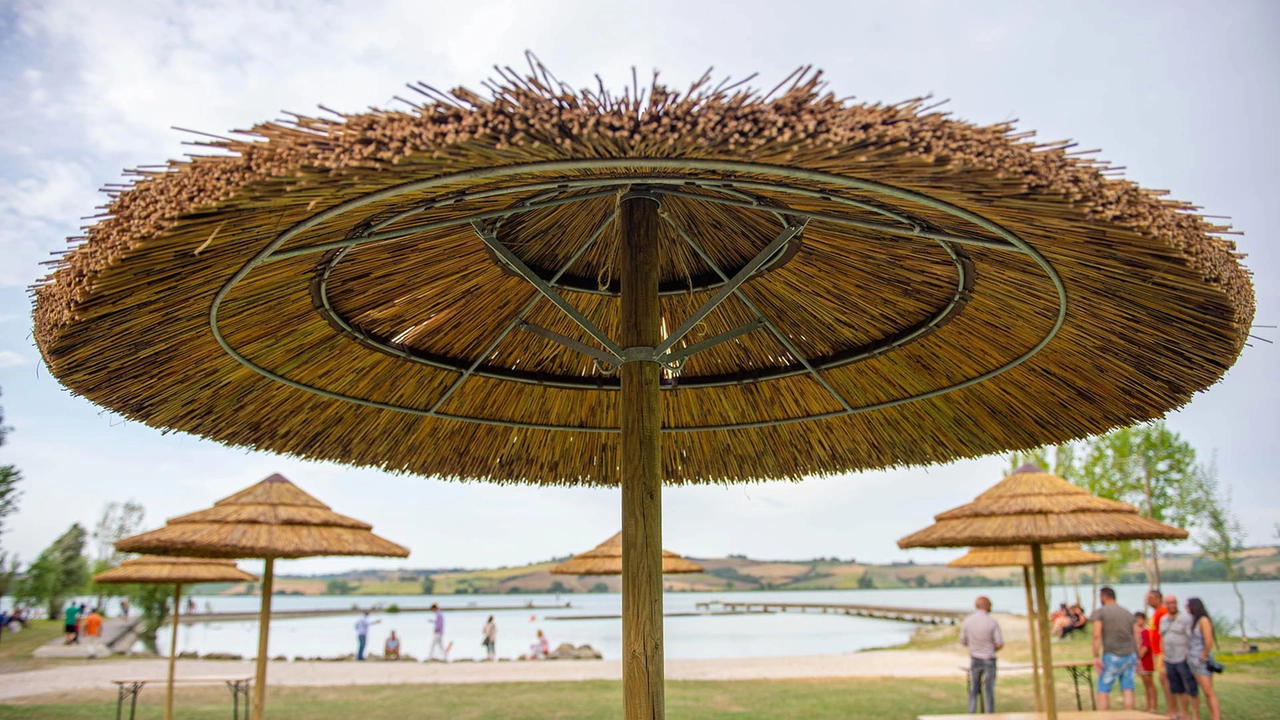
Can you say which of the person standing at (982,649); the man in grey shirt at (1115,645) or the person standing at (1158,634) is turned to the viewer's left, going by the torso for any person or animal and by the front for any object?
the person standing at (1158,634)

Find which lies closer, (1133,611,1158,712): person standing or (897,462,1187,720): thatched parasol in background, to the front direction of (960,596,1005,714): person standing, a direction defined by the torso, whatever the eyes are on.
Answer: the person standing

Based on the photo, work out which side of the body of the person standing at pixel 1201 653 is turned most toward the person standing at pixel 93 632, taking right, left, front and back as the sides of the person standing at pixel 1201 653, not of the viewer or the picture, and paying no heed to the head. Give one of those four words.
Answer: front

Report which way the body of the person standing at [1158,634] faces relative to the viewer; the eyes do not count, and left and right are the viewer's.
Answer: facing to the left of the viewer

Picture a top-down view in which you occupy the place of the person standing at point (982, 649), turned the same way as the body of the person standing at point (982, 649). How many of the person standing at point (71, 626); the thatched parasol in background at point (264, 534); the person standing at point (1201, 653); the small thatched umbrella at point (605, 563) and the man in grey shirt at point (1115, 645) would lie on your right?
2

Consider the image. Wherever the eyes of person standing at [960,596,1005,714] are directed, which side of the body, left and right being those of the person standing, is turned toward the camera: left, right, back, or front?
back

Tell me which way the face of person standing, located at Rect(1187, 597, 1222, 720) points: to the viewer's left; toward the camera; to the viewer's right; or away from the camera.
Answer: to the viewer's left

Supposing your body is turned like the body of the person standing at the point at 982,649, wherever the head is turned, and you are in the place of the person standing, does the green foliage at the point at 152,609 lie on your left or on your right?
on your left

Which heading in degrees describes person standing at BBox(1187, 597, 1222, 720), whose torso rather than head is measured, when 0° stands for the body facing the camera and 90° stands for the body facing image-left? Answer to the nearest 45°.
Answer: approximately 90°
